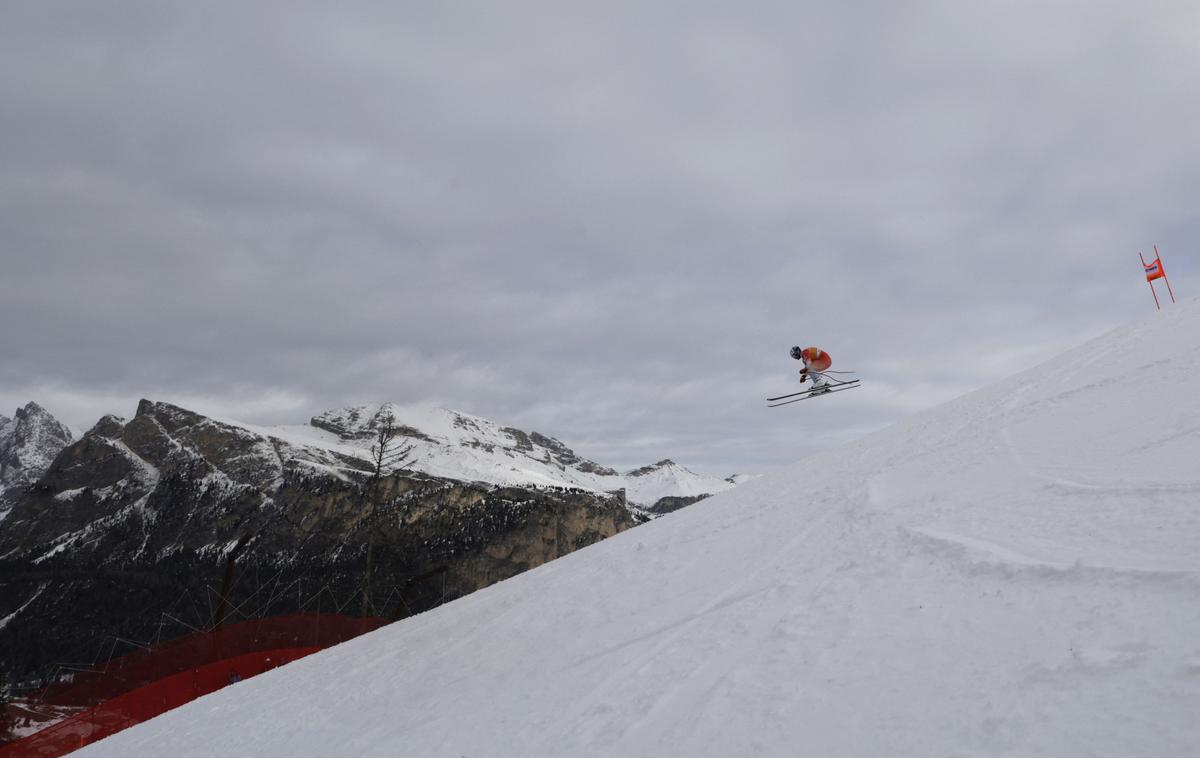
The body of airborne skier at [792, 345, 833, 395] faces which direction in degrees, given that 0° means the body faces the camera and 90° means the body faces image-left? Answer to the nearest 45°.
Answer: approximately 90°

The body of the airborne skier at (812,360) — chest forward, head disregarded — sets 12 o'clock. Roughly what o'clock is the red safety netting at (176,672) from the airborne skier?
The red safety netting is roughly at 11 o'clock from the airborne skier.
